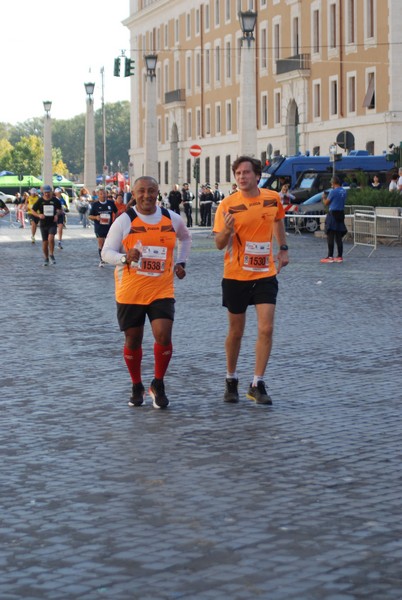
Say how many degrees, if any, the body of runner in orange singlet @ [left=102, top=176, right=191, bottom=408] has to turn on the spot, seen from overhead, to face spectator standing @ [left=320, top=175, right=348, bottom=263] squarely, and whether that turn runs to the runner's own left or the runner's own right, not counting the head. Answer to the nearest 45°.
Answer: approximately 180°

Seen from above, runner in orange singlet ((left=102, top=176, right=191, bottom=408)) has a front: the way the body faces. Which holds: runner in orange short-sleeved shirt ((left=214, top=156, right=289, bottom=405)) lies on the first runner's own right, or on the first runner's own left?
on the first runner's own left

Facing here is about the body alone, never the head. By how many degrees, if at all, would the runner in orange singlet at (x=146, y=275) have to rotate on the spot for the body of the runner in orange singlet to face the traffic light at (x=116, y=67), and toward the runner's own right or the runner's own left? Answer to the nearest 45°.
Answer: approximately 180°
